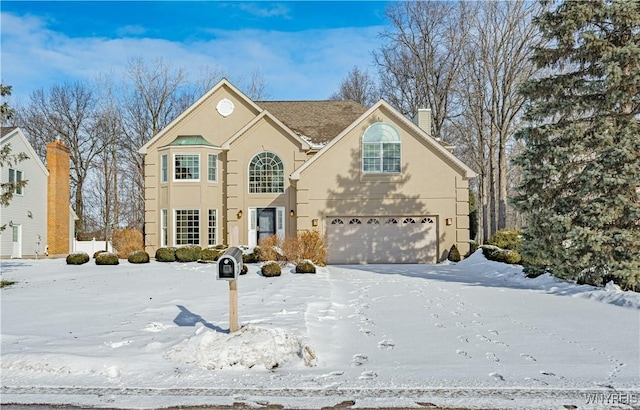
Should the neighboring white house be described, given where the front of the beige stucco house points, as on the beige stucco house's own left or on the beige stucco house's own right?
on the beige stucco house's own right

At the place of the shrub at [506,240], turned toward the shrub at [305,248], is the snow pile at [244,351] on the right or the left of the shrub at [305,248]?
left

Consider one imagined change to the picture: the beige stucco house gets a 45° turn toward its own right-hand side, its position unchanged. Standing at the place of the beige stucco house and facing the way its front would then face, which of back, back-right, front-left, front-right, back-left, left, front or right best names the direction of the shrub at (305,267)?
front-left

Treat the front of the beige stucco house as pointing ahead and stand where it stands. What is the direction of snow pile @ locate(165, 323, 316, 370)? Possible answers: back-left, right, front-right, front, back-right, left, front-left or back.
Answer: front

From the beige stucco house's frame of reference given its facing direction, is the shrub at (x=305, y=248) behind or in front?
in front

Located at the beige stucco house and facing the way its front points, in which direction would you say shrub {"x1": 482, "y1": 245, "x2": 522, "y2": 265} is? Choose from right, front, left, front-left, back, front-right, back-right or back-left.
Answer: front-left

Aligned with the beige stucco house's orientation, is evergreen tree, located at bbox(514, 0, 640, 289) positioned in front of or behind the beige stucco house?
in front

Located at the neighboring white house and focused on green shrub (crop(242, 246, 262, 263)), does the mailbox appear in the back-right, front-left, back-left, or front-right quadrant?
front-right

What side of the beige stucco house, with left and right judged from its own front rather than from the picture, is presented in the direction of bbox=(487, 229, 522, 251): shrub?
left

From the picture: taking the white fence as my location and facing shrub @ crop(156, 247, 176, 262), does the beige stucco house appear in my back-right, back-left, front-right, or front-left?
front-left

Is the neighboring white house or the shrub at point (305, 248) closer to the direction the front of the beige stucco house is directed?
the shrub

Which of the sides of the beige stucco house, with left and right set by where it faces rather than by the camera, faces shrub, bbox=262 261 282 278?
front

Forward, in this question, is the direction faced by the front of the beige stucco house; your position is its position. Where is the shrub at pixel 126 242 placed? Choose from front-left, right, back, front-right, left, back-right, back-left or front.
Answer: right

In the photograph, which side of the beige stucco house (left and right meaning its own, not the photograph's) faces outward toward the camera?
front

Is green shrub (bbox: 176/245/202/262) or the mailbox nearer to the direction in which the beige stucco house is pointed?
the mailbox

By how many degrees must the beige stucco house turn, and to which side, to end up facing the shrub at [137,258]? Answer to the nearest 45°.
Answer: approximately 45° to its right

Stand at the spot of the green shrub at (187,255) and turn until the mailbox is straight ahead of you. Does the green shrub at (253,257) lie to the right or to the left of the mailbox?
left
